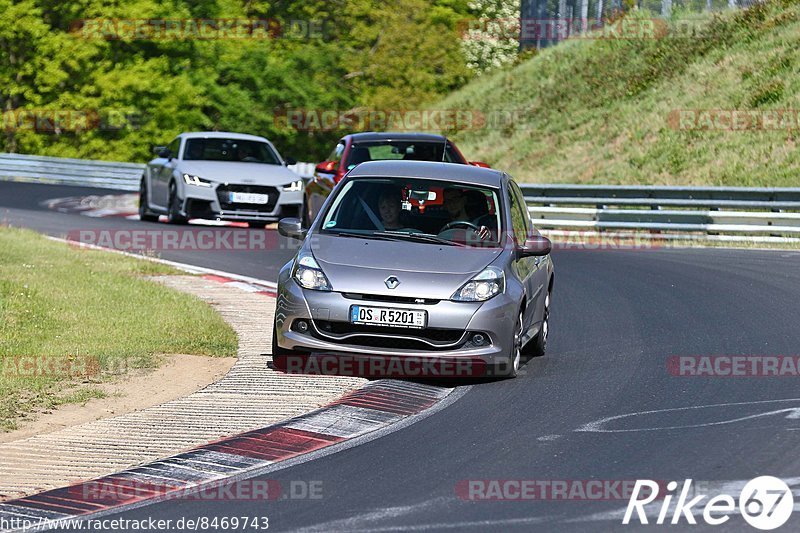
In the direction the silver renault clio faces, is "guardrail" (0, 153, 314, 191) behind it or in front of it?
behind

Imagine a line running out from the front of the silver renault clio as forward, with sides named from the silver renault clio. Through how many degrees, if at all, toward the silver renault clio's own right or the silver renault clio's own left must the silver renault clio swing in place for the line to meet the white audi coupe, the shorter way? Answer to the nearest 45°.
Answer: approximately 180°

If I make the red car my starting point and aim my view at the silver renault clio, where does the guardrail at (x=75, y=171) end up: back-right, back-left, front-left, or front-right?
back-right

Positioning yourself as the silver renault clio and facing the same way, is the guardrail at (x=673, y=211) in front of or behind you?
behind

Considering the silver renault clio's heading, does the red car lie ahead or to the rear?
to the rear

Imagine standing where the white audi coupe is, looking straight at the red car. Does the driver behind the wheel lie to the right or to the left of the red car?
right

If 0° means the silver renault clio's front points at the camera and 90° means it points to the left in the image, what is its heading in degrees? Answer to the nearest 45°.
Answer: approximately 0°

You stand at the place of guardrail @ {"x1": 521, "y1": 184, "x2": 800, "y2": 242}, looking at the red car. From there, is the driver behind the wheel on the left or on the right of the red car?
left
